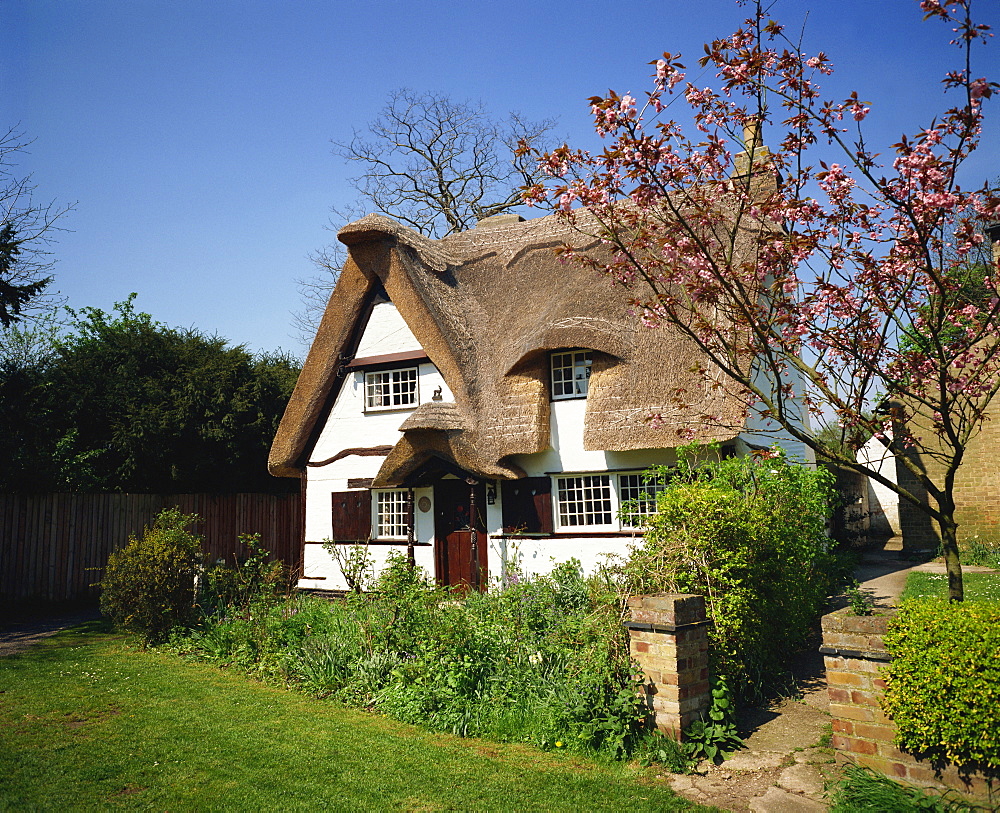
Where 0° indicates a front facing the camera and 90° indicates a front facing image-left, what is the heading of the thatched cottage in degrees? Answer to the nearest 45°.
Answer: approximately 0°

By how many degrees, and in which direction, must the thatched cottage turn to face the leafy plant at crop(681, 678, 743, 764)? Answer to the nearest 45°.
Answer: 0° — it already faces it

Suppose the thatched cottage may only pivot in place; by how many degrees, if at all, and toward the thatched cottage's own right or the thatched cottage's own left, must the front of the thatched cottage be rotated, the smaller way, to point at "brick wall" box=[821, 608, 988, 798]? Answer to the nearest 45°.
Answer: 0° — it already faces it

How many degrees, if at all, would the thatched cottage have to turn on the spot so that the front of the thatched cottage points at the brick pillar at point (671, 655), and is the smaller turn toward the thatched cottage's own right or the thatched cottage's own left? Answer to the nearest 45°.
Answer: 0° — it already faces it

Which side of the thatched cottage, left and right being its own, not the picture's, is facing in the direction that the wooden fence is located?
right

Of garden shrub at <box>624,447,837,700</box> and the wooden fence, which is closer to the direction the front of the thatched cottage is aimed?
the garden shrub

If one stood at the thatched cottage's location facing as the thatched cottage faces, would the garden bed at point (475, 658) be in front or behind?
in front

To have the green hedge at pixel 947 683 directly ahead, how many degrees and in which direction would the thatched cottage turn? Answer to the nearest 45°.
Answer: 0° — it already faces it

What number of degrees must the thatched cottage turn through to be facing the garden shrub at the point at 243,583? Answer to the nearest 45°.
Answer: approximately 45° to its right
